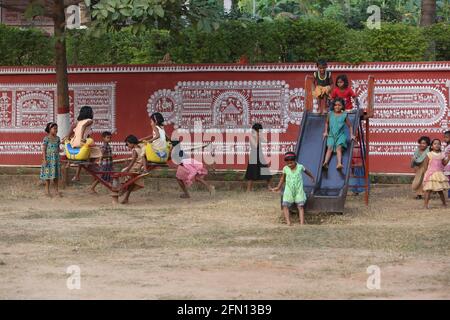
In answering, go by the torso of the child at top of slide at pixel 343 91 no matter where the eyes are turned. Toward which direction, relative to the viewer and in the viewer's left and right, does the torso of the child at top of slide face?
facing the viewer and to the left of the viewer

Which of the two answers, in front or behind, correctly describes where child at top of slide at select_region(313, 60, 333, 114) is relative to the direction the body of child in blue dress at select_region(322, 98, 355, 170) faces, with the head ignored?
behind

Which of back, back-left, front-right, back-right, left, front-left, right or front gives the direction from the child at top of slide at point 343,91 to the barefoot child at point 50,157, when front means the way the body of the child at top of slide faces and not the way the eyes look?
front-right

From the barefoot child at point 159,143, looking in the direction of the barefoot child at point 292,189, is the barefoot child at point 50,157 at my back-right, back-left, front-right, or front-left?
back-right

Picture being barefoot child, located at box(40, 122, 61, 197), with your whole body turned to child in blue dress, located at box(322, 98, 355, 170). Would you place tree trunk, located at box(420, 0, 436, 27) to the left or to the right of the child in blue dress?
left

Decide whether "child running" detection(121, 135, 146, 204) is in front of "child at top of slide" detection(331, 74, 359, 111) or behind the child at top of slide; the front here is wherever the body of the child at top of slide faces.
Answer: in front

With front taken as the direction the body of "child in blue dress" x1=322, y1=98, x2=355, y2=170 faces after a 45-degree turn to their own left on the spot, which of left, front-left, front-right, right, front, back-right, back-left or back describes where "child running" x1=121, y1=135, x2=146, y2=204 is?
back-right

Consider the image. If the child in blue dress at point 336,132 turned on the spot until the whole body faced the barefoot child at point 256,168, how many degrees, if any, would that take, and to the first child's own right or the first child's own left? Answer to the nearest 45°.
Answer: approximately 135° to the first child's own right

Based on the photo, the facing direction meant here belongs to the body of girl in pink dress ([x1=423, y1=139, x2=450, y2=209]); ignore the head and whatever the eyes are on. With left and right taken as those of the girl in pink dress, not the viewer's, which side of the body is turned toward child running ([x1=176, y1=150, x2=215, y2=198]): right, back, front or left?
right

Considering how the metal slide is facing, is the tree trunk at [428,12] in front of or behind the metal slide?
behind

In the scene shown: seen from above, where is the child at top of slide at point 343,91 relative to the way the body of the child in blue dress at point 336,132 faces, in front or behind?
behind
